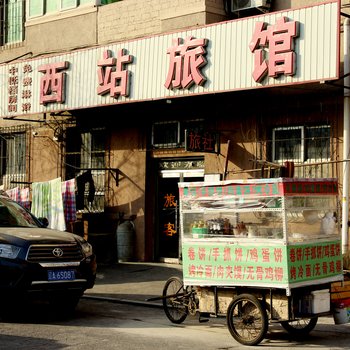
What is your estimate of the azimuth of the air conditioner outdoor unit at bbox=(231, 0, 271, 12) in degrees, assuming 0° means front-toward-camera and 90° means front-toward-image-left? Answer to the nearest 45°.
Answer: approximately 45°

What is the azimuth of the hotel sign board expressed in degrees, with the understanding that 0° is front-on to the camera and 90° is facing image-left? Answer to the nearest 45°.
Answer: approximately 45°

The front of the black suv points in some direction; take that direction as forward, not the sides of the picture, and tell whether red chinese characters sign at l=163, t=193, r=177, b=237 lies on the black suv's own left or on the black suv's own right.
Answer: on the black suv's own left

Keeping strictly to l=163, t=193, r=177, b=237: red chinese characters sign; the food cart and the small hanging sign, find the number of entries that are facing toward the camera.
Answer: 2

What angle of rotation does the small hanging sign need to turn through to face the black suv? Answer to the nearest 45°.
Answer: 0° — it already faces it

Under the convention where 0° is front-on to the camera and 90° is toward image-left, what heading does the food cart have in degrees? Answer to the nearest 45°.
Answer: approximately 135°

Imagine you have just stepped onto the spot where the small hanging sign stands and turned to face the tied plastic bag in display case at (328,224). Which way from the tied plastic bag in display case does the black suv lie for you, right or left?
right

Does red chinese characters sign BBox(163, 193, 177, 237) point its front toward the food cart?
yes

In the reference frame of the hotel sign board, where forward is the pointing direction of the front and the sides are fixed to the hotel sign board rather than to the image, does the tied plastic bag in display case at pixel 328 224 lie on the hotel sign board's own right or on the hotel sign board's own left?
on the hotel sign board's own left

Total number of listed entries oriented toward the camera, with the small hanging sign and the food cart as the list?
1

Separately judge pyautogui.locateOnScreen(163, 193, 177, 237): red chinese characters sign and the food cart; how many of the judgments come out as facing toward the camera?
1

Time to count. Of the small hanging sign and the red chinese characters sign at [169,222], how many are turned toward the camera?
2
